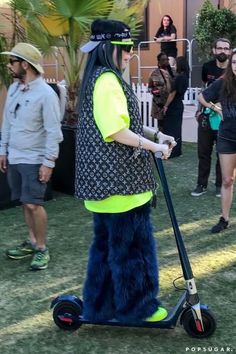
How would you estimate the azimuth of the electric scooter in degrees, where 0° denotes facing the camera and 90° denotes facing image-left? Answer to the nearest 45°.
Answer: approximately 270°

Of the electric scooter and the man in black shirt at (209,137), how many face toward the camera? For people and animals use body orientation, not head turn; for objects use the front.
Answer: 1

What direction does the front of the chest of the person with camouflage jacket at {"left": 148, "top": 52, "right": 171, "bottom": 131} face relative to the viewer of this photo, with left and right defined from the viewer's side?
facing the viewer and to the right of the viewer

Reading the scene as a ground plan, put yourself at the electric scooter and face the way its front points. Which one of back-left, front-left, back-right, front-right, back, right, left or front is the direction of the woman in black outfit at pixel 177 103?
left

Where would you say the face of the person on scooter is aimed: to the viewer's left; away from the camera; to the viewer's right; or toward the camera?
to the viewer's right
